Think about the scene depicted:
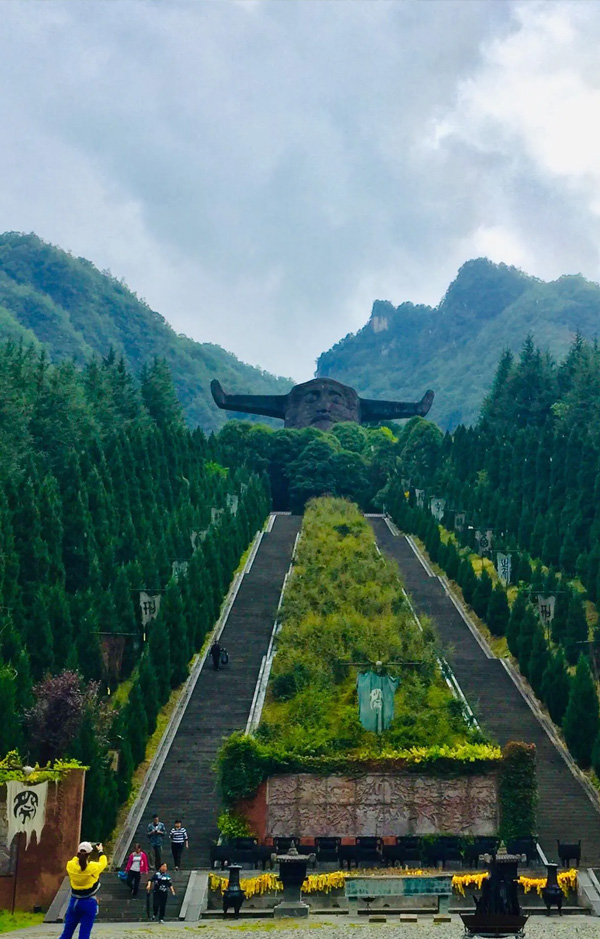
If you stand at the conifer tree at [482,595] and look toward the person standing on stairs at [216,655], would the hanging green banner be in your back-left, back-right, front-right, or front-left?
front-left

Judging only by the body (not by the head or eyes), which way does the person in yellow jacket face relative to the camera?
away from the camera

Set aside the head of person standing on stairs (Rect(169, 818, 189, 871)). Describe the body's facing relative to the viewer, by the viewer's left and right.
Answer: facing the viewer

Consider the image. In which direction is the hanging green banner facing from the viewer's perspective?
toward the camera

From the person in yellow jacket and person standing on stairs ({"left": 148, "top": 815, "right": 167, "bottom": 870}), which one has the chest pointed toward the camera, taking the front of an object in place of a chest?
the person standing on stairs

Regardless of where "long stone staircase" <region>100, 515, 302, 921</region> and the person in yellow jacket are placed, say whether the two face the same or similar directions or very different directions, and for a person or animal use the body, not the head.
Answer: very different directions

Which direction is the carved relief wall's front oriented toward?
toward the camera

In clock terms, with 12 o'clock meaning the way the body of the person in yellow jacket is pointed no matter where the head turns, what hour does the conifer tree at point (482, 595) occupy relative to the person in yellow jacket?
The conifer tree is roughly at 1 o'clock from the person in yellow jacket.

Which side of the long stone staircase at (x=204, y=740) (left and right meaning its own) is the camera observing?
front

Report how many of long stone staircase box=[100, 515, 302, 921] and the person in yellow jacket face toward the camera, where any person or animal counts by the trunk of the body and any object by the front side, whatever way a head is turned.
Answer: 1

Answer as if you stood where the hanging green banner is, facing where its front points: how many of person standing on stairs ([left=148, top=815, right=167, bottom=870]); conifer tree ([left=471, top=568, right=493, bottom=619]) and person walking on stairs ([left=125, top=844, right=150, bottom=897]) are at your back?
1

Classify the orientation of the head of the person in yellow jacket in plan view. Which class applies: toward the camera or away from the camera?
away from the camera

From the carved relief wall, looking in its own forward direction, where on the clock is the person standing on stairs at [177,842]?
The person standing on stairs is roughly at 2 o'clock from the carved relief wall.

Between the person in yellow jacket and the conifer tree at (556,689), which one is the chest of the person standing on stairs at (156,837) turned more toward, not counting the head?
the person in yellow jacket

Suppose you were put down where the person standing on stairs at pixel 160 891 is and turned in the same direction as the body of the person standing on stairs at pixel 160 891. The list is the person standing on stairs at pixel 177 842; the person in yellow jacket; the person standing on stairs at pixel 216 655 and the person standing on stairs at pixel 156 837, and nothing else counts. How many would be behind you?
3

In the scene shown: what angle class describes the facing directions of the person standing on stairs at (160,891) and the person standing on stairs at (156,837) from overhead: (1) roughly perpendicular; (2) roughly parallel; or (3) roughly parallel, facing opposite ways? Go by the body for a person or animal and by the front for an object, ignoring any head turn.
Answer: roughly parallel

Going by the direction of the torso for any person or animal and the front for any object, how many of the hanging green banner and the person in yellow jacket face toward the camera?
1
